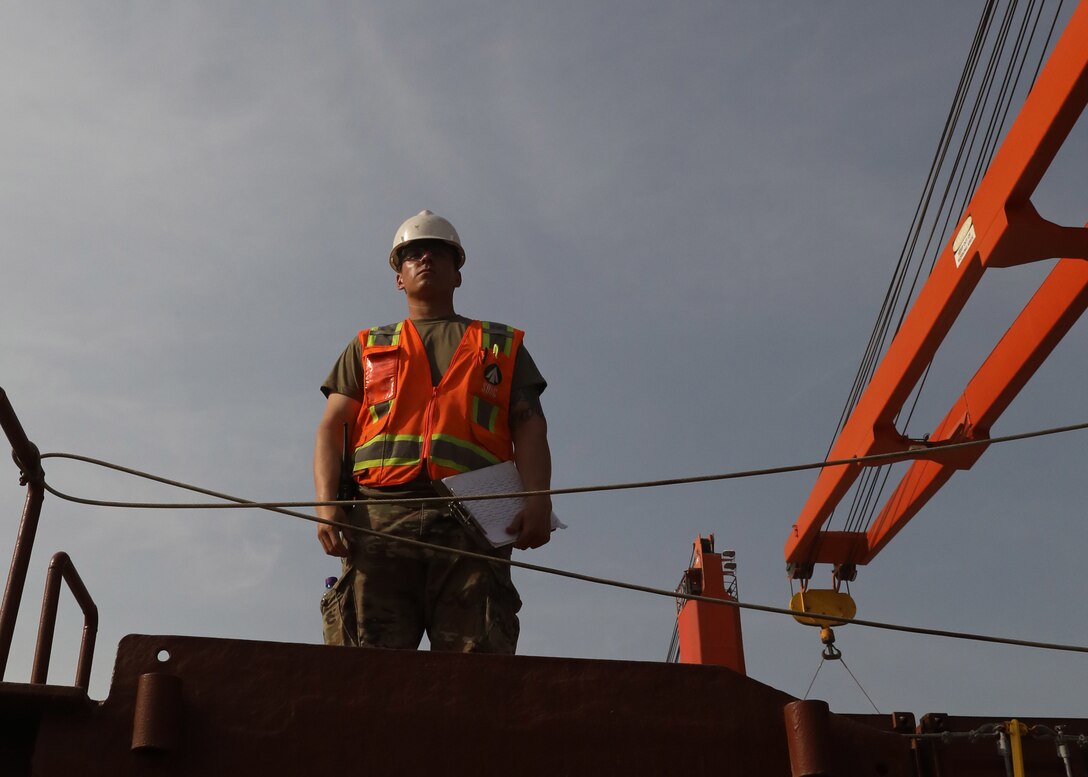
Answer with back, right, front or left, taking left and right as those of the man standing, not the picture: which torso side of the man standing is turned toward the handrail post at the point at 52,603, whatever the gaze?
right

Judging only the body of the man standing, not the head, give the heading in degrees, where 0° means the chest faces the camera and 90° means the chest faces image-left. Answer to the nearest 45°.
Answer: approximately 0°

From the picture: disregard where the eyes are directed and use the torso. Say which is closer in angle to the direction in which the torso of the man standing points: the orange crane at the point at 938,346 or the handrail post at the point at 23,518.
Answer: the handrail post

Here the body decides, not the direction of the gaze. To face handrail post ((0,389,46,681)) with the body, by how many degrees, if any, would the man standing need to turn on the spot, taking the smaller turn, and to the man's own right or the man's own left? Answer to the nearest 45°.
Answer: approximately 45° to the man's own right

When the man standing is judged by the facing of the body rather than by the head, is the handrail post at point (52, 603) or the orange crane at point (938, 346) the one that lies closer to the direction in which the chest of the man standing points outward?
the handrail post

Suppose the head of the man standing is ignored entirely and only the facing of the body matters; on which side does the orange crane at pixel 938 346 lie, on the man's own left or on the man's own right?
on the man's own left
